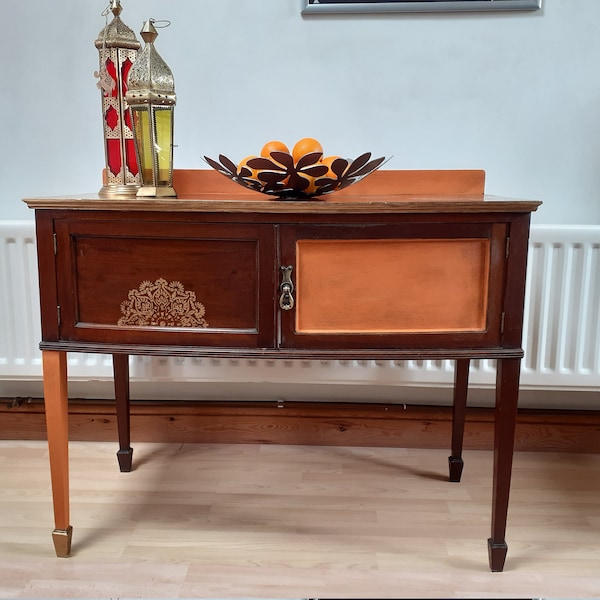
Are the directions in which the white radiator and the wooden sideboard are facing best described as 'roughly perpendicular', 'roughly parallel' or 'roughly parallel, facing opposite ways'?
roughly parallel

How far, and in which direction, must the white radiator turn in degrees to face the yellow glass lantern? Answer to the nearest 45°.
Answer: approximately 45° to its right

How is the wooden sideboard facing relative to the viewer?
toward the camera

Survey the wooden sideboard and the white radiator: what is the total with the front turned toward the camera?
2

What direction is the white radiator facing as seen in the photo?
toward the camera

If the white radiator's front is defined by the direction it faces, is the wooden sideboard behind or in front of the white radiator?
in front
